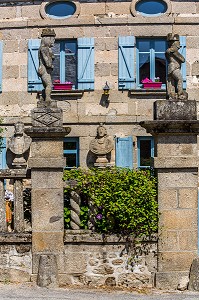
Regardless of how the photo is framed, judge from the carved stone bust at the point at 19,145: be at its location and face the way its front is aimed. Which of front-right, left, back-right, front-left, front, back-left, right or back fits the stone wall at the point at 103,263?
left

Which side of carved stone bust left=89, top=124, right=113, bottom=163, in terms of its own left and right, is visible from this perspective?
front

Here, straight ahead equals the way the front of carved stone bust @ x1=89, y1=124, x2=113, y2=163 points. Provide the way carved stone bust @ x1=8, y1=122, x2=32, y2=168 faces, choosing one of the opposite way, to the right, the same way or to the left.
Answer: the same way

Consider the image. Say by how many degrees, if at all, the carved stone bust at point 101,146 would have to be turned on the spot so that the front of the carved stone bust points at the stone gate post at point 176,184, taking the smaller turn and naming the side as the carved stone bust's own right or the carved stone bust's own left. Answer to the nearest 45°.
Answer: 0° — it already faces it

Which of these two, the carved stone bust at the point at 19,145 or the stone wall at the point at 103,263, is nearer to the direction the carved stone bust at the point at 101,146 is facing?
the stone wall

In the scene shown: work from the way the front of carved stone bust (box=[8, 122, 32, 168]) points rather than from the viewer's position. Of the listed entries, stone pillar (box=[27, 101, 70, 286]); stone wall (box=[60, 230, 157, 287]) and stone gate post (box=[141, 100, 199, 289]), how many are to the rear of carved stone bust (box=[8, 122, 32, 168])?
0

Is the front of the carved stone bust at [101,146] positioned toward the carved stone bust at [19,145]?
no

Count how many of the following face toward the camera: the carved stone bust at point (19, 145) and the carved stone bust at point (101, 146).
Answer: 2
